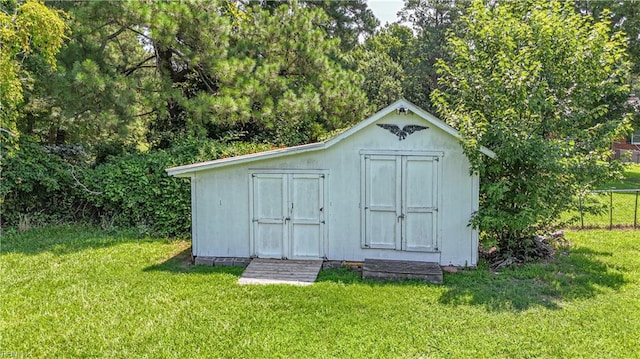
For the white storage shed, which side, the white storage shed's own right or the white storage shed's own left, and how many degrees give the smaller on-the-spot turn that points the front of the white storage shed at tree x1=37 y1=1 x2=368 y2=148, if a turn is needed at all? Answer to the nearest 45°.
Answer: approximately 135° to the white storage shed's own right

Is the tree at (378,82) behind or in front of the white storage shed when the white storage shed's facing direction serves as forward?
behind

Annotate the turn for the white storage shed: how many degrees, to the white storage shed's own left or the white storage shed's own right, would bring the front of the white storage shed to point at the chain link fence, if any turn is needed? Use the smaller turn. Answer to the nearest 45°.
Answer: approximately 135° to the white storage shed's own left

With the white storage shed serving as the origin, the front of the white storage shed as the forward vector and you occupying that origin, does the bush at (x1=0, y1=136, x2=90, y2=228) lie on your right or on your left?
on your right

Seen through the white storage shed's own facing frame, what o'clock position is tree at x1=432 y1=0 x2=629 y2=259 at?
The tree is roughly at 9 o'clock from the white storage shed.

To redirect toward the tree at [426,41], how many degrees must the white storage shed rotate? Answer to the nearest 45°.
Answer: approximately 180°

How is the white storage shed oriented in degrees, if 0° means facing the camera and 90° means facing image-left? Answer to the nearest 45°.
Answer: approximately 0°

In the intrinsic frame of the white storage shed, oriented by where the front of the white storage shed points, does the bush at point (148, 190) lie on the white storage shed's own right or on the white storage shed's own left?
on the white storage shed's own right
